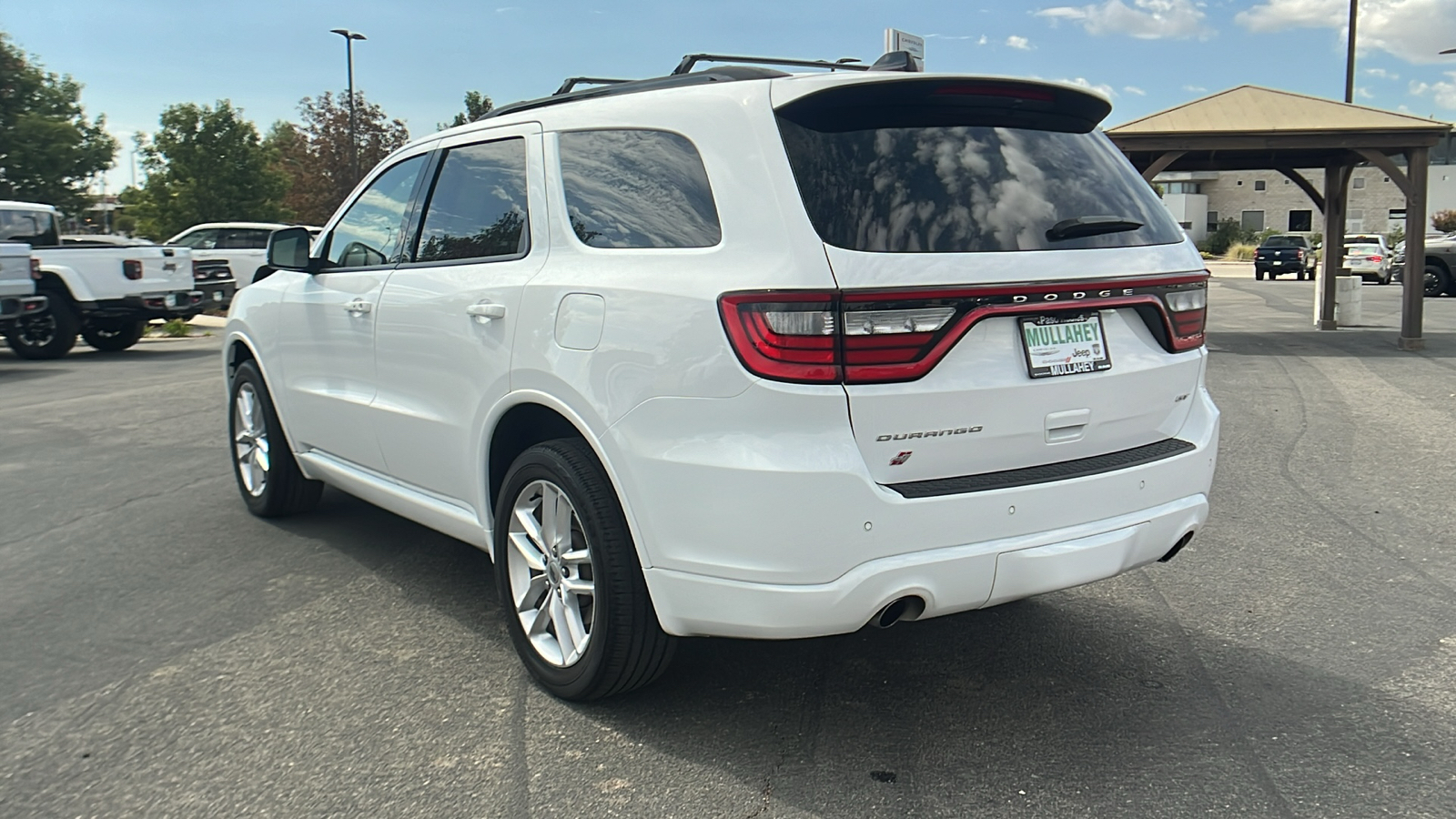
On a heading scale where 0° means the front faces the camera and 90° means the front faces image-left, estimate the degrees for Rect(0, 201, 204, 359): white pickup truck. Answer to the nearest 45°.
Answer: approximately 135°

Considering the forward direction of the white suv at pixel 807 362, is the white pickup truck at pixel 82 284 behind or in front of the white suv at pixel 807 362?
in front

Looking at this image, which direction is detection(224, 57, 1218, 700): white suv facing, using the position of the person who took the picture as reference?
facing away from the viewer and to the left of the viewer

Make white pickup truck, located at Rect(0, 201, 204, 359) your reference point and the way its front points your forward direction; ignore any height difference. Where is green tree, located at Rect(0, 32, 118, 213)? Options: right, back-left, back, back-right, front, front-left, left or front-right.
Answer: front-right

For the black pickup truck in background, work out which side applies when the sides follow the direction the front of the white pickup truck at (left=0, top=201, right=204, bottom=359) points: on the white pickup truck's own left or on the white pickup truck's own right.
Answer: on the white pickup truck's own right

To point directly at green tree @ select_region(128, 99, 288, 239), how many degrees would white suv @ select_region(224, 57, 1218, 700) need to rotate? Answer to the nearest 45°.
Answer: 0° — it already faces it

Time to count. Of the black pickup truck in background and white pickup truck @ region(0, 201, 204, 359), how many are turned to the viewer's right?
0

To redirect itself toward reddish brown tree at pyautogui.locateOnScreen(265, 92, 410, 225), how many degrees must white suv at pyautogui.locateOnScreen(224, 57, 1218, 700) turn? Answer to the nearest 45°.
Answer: approximately 45° to its right

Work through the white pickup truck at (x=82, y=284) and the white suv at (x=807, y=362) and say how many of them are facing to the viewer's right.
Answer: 0

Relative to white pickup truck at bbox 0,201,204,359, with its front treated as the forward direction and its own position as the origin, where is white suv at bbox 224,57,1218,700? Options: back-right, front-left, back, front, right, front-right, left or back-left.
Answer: back-left
